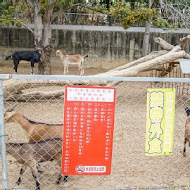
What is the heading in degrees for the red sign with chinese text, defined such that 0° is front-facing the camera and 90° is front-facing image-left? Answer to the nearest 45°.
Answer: approximately 0°

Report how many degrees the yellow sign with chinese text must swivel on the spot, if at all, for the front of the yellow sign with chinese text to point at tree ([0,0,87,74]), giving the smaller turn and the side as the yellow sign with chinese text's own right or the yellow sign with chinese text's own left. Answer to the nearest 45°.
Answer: approximately 135° to the yellow sign with chinese text's own right

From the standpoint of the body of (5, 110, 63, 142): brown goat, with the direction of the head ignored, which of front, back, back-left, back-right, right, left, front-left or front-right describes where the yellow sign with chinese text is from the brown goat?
back-left

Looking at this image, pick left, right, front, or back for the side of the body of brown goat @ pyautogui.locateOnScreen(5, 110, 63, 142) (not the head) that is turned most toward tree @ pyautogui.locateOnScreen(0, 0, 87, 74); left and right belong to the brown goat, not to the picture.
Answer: right

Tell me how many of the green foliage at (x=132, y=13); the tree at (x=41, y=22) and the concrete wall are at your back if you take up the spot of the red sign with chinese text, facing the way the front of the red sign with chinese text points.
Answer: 3
